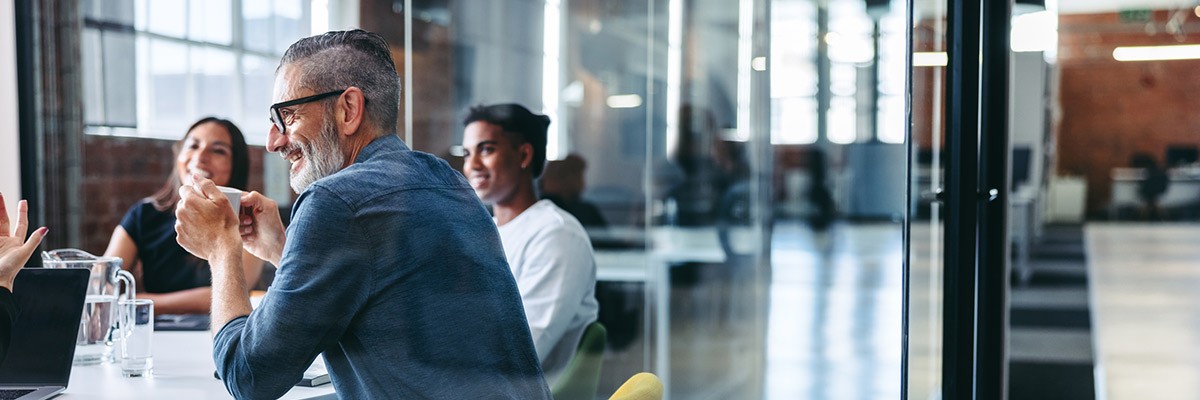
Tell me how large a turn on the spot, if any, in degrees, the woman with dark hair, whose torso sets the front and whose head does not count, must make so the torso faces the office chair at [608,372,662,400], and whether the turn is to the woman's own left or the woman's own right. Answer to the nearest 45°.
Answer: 0° — they already face it

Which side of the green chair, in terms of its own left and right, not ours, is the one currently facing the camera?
left

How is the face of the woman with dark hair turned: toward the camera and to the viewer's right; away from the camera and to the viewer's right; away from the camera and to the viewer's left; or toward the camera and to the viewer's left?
toward the camera and to the viewer's right

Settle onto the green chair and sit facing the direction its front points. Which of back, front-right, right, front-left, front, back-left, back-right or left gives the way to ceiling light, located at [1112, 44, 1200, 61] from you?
back-right

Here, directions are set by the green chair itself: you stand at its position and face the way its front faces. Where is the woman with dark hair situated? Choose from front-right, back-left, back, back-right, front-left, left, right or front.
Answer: front-right

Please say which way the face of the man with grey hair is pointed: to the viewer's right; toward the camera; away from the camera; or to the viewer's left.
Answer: to the viewer's left

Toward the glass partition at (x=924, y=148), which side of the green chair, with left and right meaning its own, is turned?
back

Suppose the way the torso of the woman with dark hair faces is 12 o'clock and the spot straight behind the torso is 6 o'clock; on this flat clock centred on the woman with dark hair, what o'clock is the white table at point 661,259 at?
The white table is roughly at 9 o'clock from the woman with dark hair.

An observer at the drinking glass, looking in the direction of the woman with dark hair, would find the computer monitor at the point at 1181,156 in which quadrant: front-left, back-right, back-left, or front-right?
front-right

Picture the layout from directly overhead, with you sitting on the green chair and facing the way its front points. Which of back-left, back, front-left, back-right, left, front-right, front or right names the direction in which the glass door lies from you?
back-left

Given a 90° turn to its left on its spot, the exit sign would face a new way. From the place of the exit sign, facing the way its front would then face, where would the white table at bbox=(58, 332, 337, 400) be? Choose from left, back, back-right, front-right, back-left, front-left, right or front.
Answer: right

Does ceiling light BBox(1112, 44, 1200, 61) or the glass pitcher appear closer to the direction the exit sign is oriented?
the glass pitcher

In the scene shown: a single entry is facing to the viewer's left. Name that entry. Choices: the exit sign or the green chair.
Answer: the green chair

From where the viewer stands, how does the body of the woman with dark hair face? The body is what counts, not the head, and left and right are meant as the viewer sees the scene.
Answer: facing the viewer

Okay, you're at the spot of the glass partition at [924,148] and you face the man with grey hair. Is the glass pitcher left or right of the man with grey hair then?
right

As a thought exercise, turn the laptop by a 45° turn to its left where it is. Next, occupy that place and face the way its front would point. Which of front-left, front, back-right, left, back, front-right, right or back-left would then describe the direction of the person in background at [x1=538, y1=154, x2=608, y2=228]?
back-left

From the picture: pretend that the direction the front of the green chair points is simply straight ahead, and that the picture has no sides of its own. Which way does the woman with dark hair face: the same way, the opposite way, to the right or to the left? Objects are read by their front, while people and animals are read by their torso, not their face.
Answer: to the left

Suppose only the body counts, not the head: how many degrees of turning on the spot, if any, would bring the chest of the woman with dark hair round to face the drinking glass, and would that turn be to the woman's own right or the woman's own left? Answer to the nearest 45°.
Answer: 0° — they already face it

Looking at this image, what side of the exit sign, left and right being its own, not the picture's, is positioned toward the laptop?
front

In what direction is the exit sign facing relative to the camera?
toward the camera
